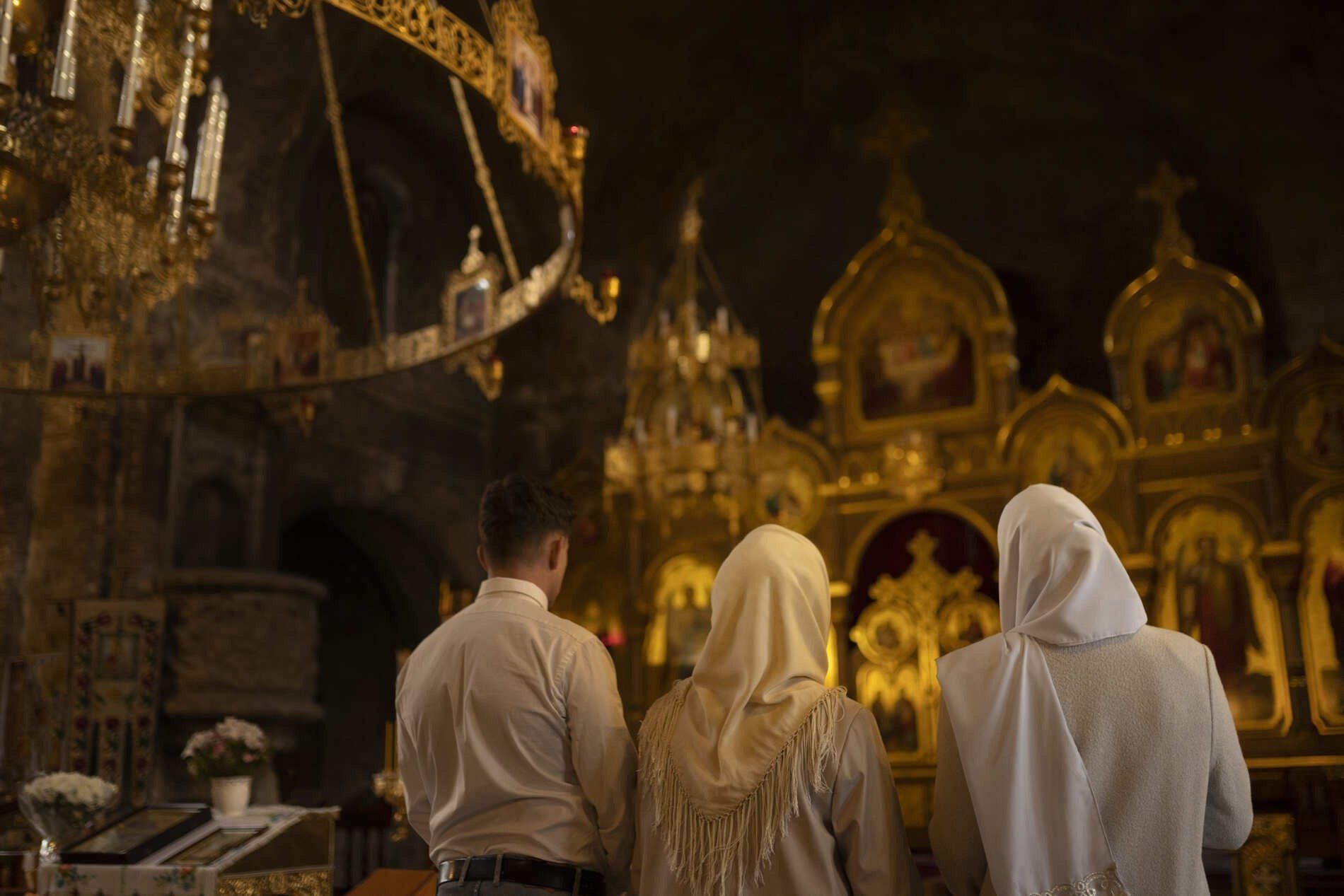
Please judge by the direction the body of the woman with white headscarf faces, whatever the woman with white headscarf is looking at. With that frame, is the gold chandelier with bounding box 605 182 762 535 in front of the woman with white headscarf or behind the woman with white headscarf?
in front

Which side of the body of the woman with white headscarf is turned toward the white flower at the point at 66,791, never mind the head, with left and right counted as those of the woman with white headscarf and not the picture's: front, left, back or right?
left

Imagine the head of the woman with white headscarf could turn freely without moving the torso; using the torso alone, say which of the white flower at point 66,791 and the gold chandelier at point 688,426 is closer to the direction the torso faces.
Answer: the gold chandelier

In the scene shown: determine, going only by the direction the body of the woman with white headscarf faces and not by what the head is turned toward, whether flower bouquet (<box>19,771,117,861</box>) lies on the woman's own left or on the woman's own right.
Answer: on the woman's own left

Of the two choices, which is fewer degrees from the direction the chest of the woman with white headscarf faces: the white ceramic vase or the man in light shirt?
the white ceramic vase

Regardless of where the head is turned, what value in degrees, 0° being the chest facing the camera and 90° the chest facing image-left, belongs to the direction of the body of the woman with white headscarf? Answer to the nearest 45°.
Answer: approximately 180°

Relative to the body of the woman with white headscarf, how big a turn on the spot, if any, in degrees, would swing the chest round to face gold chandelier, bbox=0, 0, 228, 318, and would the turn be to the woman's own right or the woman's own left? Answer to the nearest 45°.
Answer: approximately 90° to the woman's own left

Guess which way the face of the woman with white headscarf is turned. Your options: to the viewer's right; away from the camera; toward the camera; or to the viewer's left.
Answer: away from the camera

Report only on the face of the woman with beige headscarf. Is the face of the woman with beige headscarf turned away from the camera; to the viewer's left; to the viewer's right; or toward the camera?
away from the camera

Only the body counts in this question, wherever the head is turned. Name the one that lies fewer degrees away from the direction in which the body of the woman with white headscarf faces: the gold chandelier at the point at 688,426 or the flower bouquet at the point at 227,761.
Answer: the gold chandelier

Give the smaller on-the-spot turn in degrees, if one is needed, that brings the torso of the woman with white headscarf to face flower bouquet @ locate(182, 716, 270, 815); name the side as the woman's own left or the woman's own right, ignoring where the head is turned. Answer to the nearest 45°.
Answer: approximately 45° to the woman's own left
